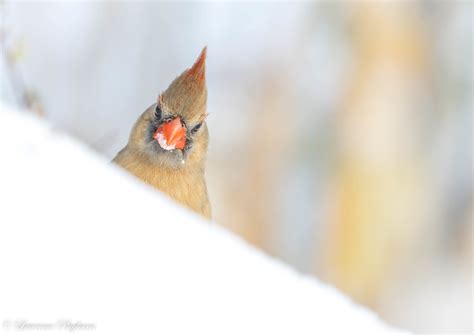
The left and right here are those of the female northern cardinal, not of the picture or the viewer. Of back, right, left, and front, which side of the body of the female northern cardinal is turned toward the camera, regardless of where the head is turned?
front

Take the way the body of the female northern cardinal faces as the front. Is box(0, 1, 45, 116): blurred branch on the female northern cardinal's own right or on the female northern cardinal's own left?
on the female northern cardinal's own right
